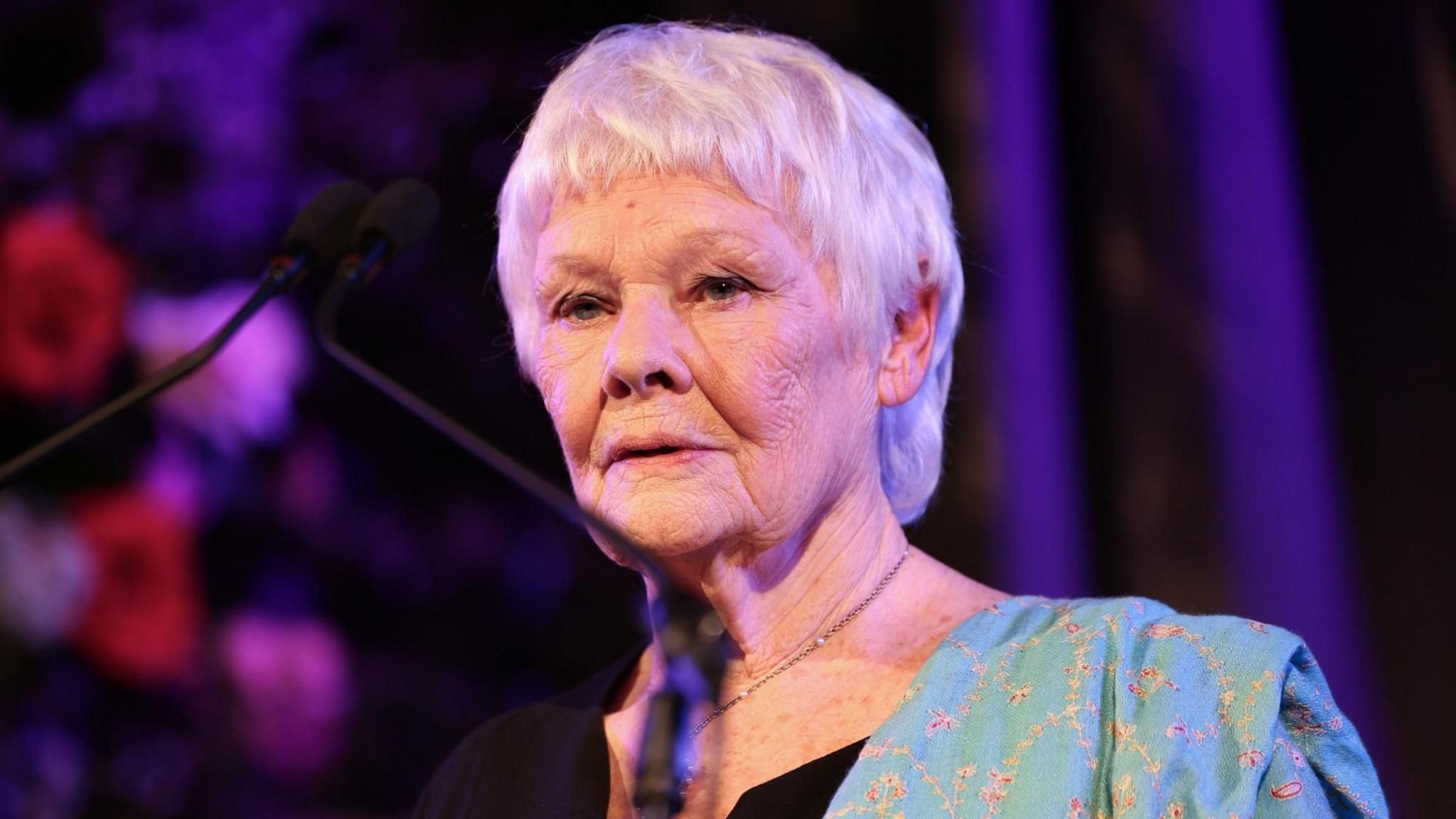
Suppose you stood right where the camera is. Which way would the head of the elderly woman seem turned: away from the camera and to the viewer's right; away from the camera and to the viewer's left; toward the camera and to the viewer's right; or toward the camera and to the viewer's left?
toward the camera and to the viewer's left

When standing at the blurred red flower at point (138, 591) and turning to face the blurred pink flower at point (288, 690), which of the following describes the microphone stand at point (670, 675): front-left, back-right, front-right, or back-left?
front-right

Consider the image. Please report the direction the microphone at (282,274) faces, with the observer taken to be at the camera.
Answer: facing to the right of the viewer

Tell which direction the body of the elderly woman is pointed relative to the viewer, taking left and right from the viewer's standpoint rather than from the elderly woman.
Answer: facing the viewer and to the left of the viewer

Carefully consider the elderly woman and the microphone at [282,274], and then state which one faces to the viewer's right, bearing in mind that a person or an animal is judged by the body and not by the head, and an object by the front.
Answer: the microphone

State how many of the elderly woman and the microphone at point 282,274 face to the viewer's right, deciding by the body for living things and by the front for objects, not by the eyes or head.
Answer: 1

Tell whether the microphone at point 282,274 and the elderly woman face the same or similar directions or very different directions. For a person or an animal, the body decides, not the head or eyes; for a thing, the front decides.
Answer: very different directions

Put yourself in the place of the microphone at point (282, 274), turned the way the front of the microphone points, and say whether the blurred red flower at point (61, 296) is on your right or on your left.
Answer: on your left

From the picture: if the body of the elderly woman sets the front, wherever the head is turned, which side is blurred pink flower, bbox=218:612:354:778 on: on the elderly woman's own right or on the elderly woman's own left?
on the elderly woman's own right
